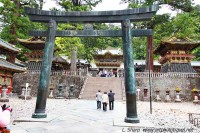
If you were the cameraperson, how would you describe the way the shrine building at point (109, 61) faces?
facing the viewer

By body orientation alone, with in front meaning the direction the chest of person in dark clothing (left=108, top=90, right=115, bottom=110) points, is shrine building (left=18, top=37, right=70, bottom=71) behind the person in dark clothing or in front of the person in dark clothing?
in front

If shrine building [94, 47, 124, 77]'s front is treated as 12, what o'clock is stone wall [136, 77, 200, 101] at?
The stone wall is roughly at 11 o'clock from the shrine building.

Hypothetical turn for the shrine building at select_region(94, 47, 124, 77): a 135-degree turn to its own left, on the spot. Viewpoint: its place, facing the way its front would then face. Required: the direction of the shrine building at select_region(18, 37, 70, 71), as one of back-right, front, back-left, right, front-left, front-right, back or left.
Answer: back

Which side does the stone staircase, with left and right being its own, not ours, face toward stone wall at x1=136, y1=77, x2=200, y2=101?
left

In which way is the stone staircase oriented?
toward the camera

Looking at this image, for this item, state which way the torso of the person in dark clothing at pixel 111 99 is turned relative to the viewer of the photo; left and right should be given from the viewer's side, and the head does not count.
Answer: facing away from the viewer

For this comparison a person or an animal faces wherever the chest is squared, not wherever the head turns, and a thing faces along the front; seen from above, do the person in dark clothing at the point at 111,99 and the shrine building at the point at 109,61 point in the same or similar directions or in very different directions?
very different directions

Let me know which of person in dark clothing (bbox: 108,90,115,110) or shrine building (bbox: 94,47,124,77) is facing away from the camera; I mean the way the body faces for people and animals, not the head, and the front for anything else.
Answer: the person in dark clothing

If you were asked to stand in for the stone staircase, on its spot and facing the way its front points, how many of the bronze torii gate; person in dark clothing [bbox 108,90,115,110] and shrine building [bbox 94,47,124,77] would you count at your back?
1

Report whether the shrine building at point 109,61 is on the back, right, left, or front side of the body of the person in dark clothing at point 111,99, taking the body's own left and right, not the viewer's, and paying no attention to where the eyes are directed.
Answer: front

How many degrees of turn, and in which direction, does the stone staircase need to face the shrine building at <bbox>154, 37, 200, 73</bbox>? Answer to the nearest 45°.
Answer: approximately 135° to its left

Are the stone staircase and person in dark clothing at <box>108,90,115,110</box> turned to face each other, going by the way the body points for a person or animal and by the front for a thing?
yes

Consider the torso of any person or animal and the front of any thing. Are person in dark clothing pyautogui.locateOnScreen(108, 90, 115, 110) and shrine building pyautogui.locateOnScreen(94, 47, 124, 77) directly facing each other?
yes

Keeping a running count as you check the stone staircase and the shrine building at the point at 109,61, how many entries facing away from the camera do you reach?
0

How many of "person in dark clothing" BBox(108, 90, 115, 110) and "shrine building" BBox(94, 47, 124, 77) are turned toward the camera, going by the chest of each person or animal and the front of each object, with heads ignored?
1
